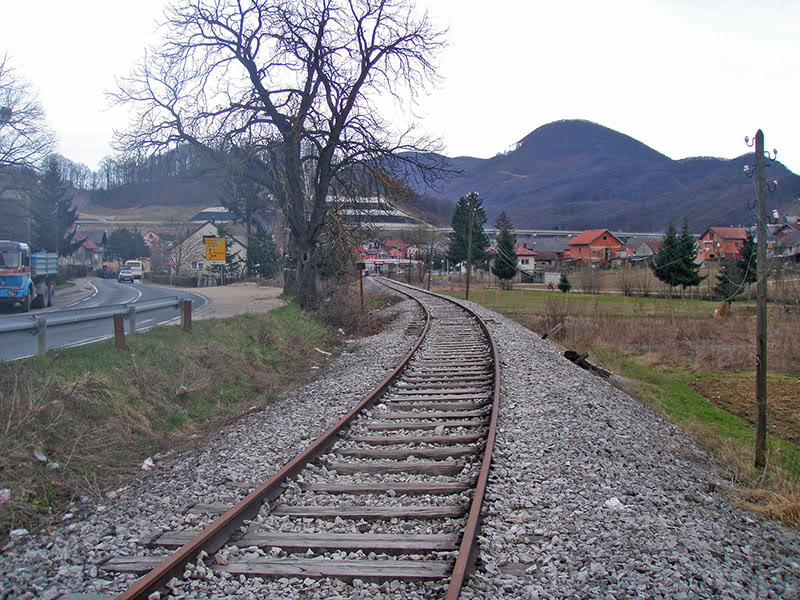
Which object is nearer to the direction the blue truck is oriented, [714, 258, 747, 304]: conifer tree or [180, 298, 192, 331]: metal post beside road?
the metal post beside road

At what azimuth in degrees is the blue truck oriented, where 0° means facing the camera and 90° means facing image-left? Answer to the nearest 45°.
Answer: approximately 45°

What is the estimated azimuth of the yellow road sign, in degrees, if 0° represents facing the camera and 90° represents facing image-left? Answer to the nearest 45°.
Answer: approximately 0°

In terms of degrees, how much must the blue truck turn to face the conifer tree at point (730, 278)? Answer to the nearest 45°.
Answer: approximately 135° to its left

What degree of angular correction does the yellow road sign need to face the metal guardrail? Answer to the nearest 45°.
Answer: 0° — it already faces it

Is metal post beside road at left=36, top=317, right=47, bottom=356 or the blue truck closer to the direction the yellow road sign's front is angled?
the metal post beside road

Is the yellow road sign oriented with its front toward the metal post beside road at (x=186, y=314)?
yes

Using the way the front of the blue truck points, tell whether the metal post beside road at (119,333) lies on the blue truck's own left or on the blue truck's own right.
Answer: on the blue truck's own left
